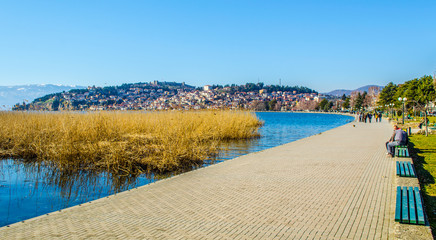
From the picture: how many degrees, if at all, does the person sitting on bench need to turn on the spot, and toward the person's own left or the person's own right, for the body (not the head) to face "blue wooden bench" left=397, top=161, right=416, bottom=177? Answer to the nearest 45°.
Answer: approximately 90° to the person's own left

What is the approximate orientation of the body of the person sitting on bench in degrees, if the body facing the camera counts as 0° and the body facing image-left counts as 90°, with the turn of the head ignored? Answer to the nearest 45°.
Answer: approximately 90°
